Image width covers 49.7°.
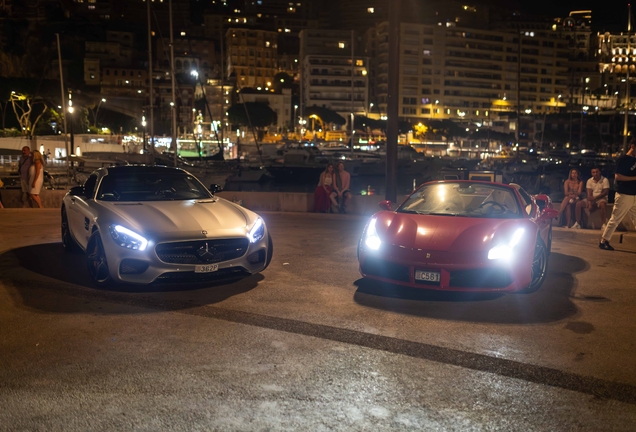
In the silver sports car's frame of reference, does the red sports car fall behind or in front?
in front

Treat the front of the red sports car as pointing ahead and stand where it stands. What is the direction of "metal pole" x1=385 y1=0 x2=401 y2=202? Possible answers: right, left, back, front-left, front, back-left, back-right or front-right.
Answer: back-right

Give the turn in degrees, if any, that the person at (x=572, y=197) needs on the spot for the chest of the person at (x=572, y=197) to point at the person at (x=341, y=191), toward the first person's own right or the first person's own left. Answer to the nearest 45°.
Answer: approximately 90° to the first person's own right

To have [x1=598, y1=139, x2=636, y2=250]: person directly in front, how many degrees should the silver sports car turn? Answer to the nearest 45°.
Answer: approximately 45° to its left

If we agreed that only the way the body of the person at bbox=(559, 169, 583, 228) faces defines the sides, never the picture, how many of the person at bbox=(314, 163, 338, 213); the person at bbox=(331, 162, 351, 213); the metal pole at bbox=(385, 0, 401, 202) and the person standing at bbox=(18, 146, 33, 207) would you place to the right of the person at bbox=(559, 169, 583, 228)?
4

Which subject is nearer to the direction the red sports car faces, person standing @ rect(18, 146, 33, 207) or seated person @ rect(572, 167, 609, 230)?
the person standing

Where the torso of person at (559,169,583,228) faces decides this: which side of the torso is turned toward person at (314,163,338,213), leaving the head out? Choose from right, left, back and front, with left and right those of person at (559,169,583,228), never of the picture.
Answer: right

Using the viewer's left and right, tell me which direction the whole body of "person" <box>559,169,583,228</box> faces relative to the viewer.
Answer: facing the viewer

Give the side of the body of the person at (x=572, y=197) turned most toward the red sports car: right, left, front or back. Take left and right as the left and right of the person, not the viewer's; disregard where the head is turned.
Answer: front

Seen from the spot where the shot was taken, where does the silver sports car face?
facing the viewer and to the right of the viewer

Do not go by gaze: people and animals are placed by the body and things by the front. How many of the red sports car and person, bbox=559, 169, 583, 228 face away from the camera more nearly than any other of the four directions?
0

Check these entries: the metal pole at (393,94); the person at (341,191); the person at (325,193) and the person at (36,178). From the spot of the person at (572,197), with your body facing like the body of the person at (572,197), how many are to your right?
4

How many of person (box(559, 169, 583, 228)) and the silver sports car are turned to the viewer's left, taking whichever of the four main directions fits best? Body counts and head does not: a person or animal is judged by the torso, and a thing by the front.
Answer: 0
